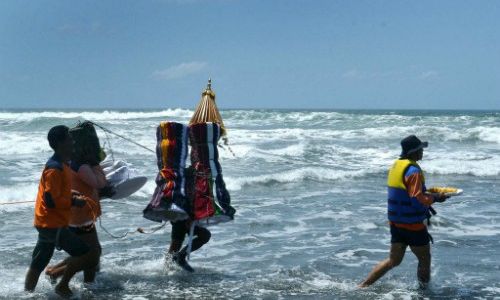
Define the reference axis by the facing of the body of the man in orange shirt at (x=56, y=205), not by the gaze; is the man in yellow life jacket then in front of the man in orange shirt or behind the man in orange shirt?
in front

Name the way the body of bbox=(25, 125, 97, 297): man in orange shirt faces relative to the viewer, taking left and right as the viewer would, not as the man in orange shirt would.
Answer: facing to the right of the viewer

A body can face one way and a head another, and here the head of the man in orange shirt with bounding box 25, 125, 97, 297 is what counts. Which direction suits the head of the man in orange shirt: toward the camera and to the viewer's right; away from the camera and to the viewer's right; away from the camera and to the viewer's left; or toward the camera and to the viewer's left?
away from the camera and to the viewer's right
